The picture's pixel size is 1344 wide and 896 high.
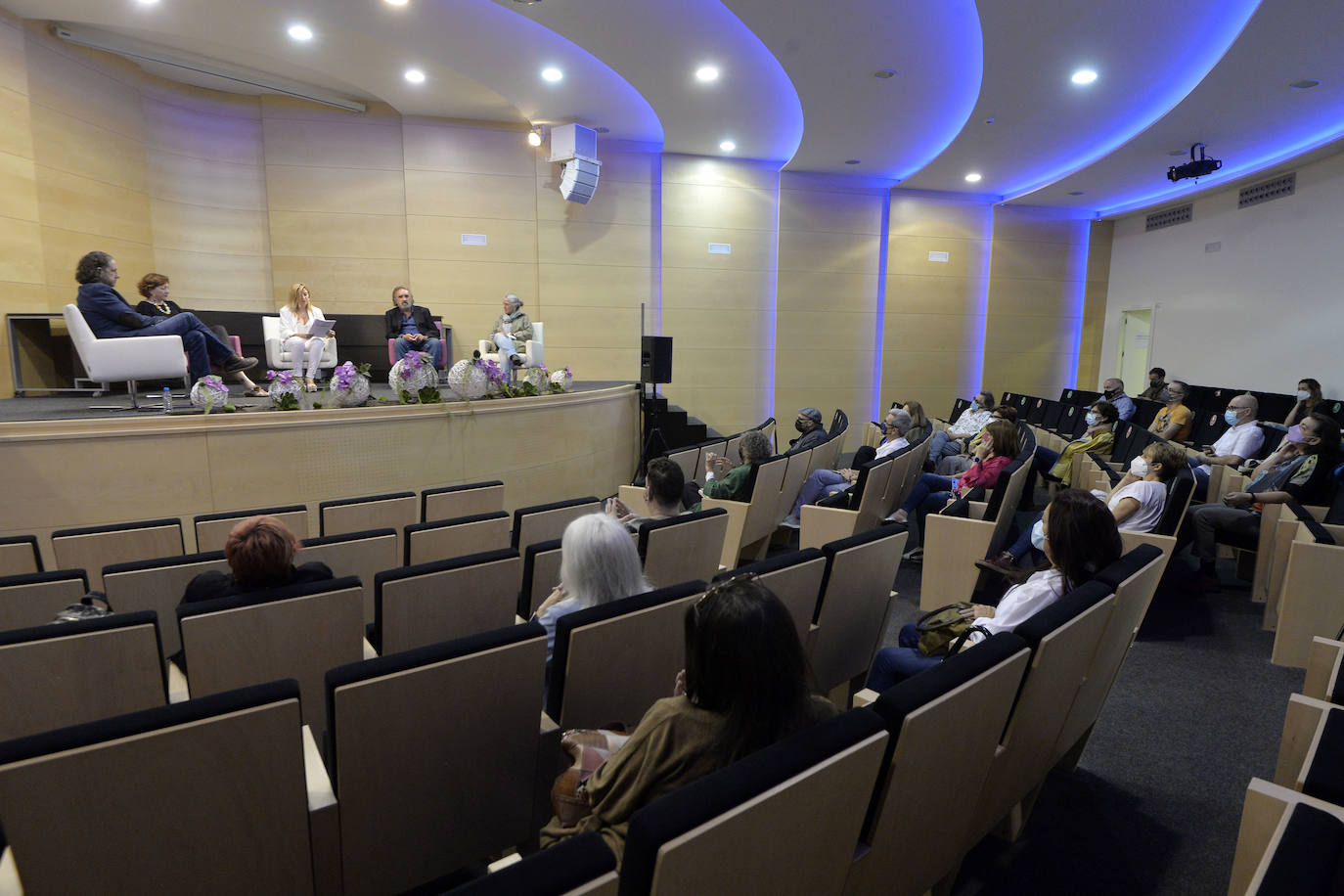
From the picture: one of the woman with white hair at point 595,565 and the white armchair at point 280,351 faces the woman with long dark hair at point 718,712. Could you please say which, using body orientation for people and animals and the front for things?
the white armchair

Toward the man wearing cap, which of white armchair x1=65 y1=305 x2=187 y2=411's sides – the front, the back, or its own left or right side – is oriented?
front

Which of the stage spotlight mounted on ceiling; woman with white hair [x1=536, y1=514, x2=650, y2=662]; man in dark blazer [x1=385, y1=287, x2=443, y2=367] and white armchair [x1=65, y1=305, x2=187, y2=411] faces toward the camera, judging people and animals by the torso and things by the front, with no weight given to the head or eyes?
the man in dark blazer

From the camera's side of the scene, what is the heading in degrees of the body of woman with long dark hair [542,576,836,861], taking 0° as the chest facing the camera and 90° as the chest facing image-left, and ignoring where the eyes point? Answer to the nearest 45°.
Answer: approximately 135°

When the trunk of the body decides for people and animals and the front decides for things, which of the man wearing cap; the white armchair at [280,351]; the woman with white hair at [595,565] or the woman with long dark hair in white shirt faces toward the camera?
the white armchair

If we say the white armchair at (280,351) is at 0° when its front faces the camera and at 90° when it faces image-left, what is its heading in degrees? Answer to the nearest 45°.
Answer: approximately 0°

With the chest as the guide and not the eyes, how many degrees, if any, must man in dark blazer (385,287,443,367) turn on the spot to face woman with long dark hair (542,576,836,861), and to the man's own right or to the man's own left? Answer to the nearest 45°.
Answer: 0° — they already face them

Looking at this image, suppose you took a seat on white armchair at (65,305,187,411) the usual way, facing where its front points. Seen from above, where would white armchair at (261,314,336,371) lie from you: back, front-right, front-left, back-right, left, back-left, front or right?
front-left

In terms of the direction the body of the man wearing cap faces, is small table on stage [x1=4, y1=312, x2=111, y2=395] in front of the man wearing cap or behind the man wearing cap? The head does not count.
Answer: in front

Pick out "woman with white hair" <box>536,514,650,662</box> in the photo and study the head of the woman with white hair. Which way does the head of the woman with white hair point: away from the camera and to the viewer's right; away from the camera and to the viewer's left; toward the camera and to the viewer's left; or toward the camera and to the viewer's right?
away from the camera and to the viewer's left

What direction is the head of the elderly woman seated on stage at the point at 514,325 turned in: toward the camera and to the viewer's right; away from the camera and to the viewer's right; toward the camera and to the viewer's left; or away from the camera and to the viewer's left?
toward the camera and to the viewer's left

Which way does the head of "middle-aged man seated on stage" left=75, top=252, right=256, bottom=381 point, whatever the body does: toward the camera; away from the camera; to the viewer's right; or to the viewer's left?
to the viewer's right

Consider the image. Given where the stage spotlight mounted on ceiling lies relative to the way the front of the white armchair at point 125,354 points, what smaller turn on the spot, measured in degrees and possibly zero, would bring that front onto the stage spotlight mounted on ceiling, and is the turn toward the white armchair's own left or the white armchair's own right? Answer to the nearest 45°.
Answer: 0° — it already faces it

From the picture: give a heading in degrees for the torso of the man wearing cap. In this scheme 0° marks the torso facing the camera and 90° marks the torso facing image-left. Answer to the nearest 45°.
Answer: approximately 90°

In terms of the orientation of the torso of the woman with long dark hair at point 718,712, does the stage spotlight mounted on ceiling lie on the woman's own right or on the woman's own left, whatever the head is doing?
on the woman's own right

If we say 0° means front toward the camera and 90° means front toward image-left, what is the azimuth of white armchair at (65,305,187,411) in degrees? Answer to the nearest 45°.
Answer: approximately 270°

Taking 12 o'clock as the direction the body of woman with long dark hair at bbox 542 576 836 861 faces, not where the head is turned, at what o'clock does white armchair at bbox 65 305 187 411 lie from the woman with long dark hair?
The white armchair is roughly at 12 o'clock from the woman with long dark hair.

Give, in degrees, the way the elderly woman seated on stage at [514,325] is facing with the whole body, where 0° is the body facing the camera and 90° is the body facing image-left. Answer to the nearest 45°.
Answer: approximately 45°
